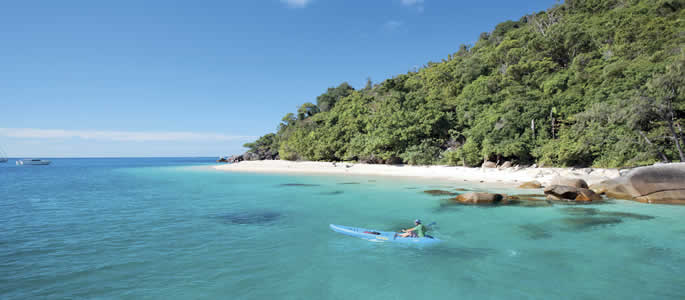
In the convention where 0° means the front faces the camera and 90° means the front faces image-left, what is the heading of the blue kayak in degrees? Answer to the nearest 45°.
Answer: approximately 90°

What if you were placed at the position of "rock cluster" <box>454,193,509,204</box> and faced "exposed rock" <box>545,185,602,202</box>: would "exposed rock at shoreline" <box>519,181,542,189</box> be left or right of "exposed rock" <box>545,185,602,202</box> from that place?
left

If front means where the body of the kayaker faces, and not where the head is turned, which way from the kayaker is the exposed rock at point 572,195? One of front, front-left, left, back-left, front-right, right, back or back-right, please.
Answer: back-right

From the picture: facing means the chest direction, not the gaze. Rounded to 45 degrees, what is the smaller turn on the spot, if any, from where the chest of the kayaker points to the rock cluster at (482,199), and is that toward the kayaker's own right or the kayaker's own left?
approximately 135° to the kayaker's own right

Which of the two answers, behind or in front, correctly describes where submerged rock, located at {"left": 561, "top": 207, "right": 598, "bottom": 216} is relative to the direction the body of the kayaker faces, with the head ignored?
behind

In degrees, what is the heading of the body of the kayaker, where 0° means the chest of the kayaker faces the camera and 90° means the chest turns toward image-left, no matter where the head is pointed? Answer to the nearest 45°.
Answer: approximately 90°

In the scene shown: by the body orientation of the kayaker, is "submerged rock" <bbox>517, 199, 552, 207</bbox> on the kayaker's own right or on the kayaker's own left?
on the kayaker's own right

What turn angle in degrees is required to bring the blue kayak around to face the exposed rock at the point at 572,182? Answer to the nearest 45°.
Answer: approximately 135° to its right

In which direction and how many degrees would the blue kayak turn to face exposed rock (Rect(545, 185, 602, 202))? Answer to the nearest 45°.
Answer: approximately 135° to its right
